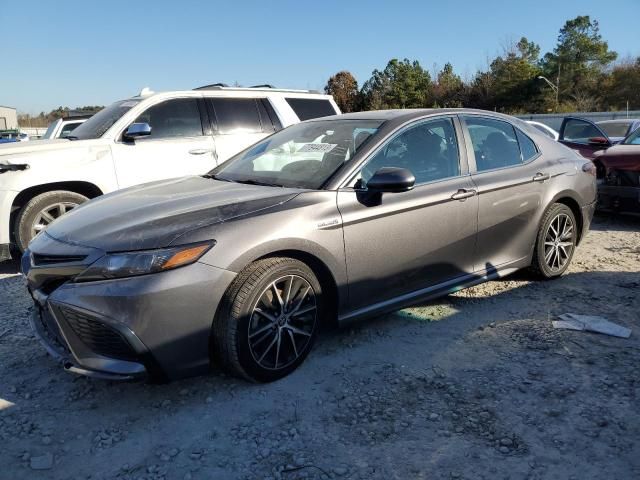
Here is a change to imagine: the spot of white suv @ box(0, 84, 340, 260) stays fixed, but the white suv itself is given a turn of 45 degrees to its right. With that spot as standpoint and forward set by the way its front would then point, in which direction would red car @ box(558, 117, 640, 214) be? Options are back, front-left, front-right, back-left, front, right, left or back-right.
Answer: back

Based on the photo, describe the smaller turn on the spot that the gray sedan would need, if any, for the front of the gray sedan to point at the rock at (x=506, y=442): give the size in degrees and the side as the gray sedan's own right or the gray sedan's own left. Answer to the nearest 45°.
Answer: approximately 90° to the gray sedan's own left

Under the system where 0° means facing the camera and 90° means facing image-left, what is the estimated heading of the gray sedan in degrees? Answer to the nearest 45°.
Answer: approximately 45°

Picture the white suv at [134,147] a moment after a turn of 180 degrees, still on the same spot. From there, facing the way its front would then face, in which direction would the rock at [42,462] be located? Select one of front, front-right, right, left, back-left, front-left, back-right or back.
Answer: back-right

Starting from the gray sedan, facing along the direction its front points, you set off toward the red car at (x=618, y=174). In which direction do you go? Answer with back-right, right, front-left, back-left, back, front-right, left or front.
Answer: back

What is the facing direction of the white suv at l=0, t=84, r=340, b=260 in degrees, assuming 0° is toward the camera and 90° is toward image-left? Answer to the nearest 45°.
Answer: approximately 45°

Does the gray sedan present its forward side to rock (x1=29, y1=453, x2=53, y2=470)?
yes

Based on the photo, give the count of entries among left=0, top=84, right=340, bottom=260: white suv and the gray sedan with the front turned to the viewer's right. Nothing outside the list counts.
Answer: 0

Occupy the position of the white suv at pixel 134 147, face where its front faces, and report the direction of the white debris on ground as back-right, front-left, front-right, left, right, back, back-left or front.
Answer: left
